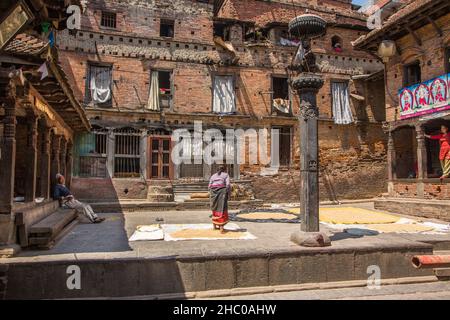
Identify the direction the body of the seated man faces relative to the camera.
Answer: to the viewer's right

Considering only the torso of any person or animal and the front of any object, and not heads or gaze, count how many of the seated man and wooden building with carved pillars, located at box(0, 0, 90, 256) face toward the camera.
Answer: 0

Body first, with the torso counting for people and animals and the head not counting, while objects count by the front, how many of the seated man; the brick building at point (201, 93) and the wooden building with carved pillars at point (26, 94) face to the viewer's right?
2

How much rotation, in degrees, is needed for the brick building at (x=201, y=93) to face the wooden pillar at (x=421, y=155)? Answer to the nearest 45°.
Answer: approximately 45° to its left

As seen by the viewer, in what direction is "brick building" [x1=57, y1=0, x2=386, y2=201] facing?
toward the camera

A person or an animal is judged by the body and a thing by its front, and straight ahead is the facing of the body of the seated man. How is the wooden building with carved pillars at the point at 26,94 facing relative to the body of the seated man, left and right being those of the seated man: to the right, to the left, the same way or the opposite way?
the same way

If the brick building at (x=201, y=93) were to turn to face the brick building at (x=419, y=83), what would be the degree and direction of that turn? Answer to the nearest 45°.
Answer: approximately 45° to its left

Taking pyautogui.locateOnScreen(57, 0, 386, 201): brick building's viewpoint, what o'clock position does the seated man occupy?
The seated man is roughly at 1 o'clock from the brick building.

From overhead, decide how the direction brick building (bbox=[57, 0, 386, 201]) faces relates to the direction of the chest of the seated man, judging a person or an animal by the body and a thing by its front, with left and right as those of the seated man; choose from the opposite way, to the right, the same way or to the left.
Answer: to the right

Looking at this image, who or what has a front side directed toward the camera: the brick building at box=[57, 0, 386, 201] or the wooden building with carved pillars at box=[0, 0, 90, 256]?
the brick building at box=[57, 0, 386, 201]

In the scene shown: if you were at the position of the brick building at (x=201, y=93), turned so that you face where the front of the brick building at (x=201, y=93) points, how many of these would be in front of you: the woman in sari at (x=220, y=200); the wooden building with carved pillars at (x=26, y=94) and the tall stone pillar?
3

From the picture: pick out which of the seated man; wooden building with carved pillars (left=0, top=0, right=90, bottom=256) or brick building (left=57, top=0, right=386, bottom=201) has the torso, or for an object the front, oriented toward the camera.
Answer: brick building (left=57, top=0, right=386, bottom=201)

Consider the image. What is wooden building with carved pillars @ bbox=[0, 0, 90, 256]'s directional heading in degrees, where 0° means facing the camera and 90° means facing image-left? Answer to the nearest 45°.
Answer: approximately 270°

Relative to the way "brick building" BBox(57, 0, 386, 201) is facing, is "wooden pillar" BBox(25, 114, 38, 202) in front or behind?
in front
